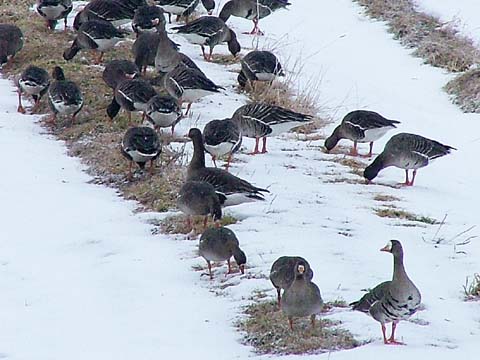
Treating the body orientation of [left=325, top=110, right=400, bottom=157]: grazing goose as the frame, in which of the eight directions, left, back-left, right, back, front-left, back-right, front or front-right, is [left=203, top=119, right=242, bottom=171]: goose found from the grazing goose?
front-left

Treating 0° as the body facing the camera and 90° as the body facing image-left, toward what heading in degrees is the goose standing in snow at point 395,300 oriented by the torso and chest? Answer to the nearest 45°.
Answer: approximately 315°

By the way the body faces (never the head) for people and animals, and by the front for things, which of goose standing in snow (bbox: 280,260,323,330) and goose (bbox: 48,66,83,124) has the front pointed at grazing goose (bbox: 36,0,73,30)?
the goose

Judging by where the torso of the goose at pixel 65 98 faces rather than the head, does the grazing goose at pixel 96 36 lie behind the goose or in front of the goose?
in front

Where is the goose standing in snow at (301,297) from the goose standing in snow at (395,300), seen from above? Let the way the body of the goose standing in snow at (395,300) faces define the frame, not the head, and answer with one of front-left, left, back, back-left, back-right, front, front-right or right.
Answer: back-right

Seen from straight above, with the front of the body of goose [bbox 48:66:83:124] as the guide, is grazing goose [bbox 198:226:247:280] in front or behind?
behind

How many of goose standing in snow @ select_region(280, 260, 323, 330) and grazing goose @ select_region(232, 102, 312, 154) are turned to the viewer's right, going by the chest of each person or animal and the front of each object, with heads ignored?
0

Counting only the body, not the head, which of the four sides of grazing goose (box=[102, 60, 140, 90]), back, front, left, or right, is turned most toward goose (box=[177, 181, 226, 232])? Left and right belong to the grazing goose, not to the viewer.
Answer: left

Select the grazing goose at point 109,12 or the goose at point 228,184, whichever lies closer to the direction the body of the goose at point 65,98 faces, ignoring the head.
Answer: the grazing goose

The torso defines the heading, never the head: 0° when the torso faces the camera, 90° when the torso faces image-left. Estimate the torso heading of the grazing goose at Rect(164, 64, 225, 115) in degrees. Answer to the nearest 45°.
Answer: approximately 90°

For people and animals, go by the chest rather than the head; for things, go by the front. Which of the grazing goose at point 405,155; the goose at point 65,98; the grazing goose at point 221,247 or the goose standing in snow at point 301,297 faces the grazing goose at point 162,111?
the grazing goose at point 405,155
